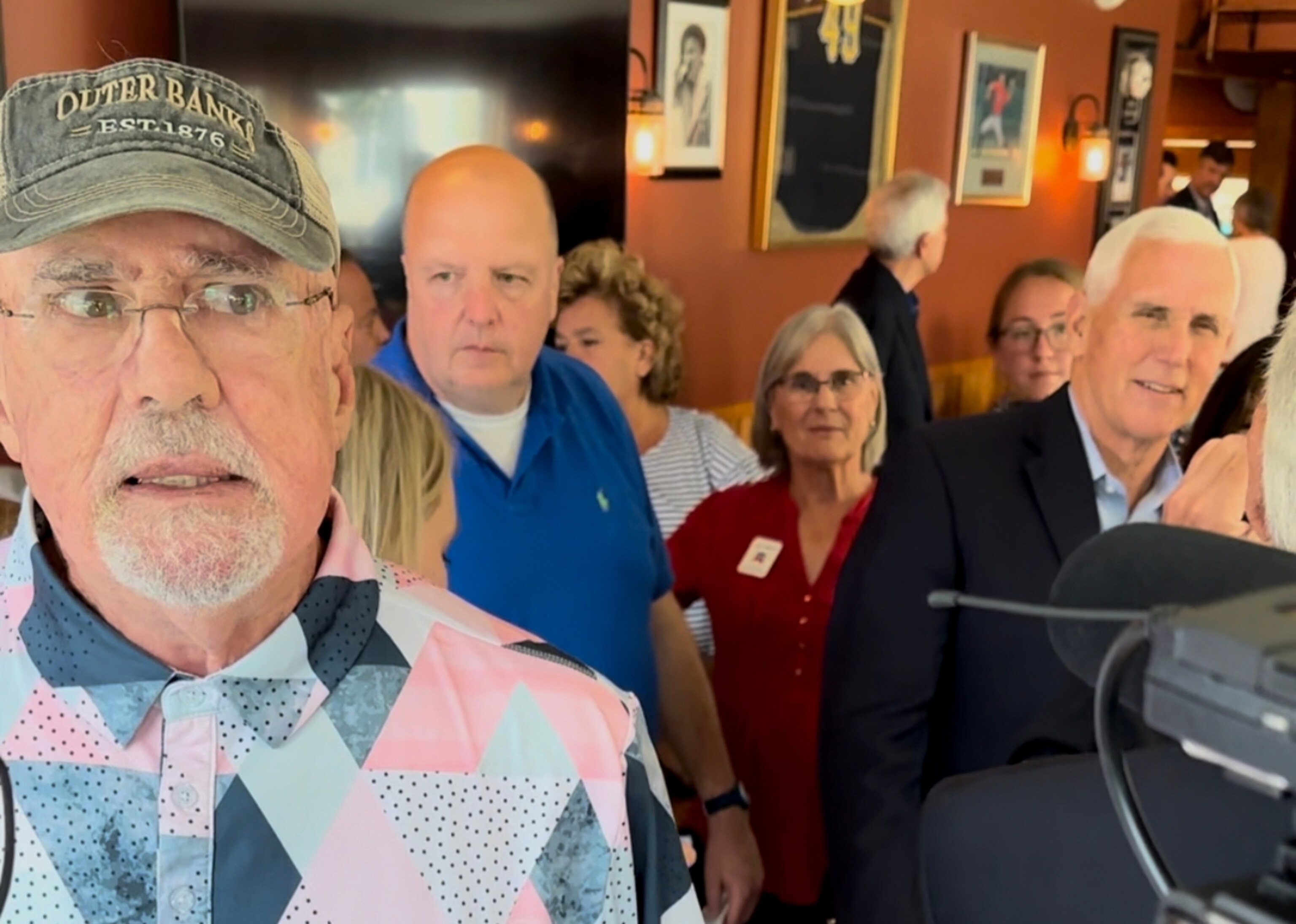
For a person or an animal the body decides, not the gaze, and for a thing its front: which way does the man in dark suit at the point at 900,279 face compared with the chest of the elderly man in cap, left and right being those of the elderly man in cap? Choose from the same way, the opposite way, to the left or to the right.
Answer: to the left

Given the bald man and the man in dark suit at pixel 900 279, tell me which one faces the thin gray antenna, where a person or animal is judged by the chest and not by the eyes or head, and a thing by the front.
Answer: the bald man

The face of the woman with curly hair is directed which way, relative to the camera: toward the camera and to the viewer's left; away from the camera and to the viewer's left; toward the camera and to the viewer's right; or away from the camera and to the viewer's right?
toward the camera and to the viewer's left

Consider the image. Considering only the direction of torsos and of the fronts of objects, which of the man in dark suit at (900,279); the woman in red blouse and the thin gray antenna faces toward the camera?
the woman in red blouse

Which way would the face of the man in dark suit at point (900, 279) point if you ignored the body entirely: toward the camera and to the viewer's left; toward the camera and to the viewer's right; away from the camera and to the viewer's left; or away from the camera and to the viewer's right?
away from the camera and to the viewer's right

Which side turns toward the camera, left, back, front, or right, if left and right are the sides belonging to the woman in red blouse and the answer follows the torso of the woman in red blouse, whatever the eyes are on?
front

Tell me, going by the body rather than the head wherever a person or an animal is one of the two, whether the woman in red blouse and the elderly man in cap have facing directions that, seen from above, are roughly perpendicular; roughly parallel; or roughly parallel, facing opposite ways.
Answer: roughly parallel

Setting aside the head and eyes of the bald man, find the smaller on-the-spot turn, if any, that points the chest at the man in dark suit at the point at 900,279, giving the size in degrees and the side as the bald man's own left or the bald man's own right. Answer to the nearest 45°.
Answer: approximately 135° to the bald man's own left

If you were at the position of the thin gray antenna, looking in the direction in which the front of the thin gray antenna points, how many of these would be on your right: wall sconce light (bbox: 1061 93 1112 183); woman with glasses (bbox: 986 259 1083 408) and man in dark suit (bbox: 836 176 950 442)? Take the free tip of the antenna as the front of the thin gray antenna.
3

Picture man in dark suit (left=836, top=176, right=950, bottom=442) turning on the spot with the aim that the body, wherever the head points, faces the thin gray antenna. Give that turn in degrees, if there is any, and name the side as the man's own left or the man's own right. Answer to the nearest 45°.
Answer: approximately 135° to the man's own right

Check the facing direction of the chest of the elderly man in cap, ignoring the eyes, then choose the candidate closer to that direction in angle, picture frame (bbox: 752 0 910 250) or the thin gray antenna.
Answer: the thin gray antenna

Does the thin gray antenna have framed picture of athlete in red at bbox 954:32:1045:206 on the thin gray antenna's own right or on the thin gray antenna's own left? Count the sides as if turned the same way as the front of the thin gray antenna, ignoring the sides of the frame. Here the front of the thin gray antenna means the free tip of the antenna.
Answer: on the thin gray antenna's own right

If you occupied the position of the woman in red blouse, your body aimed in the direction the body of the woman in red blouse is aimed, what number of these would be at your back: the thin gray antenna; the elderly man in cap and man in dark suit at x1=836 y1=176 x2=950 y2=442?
1

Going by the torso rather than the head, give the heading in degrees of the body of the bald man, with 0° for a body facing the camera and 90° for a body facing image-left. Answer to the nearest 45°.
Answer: approximately 0°

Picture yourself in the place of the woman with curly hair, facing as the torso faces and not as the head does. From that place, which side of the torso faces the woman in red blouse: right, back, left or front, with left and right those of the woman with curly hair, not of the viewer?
left
